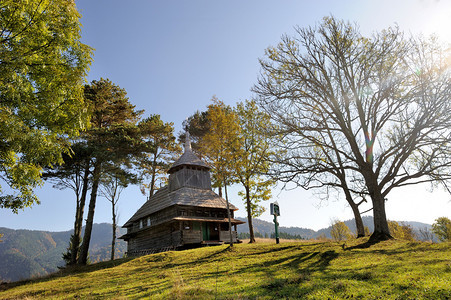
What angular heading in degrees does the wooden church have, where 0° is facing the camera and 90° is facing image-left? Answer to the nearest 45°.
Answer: approximately 315°

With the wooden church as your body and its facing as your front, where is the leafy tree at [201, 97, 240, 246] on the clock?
The leafy tree is roughly at 1 o'clock from the wooden church.

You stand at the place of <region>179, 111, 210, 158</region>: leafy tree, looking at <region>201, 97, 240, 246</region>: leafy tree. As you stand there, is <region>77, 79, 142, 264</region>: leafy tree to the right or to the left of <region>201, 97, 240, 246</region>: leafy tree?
right
